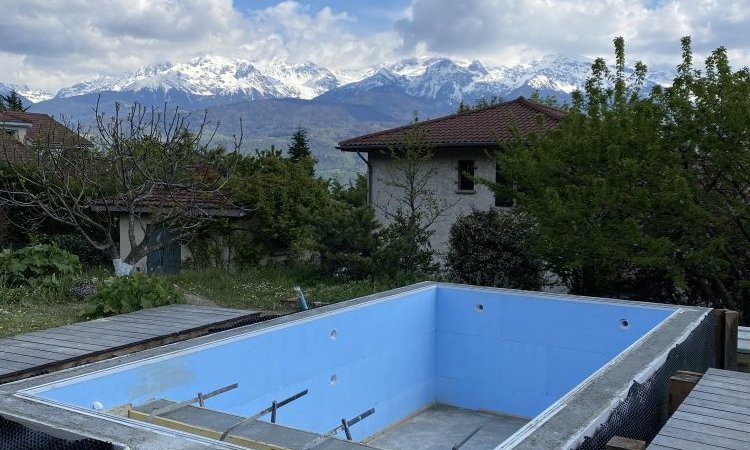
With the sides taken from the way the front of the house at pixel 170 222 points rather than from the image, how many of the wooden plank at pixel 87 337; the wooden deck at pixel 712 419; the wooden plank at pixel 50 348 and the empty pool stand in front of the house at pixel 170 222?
4

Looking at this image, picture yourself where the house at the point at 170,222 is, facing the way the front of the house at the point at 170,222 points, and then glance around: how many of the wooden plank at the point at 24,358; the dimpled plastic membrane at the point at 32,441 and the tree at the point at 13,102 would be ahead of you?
2

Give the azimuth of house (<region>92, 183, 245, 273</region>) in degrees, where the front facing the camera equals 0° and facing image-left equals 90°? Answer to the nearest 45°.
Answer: approximately 0°

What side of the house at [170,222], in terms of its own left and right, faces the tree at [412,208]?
left

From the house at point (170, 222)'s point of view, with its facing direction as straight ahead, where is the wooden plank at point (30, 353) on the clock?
The wooden plank is roughly at 12 o'clock from the house.

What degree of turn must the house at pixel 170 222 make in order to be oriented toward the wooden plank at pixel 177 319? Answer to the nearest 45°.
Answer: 0° — it already faces it

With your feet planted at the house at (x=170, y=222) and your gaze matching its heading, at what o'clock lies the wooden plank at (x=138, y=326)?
The wooden plank is roughly at 12 o'clock from the house.

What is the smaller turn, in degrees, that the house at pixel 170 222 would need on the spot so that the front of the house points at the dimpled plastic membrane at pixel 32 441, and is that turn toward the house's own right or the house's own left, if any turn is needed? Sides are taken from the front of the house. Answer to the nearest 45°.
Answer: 0° — it already faces it
